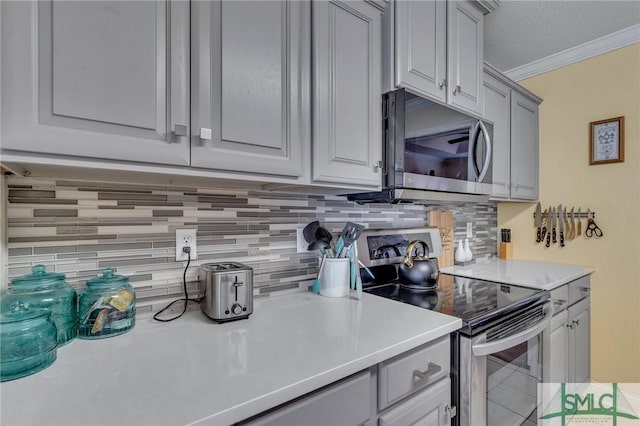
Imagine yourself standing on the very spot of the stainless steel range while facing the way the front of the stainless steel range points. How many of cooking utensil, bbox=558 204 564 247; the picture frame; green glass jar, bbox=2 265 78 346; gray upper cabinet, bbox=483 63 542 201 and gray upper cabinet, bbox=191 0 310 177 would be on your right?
2

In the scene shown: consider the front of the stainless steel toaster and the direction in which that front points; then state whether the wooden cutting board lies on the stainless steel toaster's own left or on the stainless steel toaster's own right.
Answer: on the stainless steel toaster's own left

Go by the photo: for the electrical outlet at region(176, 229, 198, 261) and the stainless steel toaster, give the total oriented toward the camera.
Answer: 2

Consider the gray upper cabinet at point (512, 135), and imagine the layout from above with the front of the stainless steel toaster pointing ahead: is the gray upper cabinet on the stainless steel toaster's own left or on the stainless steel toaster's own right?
on the stainless steel toaster's own left

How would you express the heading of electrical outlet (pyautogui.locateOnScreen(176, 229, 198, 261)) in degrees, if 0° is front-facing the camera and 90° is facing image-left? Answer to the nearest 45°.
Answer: approximately 0°
